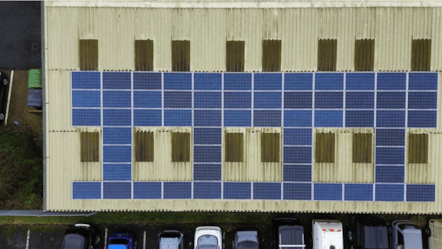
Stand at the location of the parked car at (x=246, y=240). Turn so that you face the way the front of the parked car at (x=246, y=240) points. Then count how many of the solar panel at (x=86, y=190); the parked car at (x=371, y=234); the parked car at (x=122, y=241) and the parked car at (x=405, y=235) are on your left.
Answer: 2

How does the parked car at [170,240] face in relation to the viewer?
away from the camera

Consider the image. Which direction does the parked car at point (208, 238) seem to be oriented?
away from the camera

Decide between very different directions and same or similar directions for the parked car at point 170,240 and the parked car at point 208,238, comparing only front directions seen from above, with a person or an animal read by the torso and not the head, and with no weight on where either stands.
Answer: same or similar directions

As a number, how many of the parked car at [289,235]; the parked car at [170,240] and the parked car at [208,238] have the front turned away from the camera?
3
